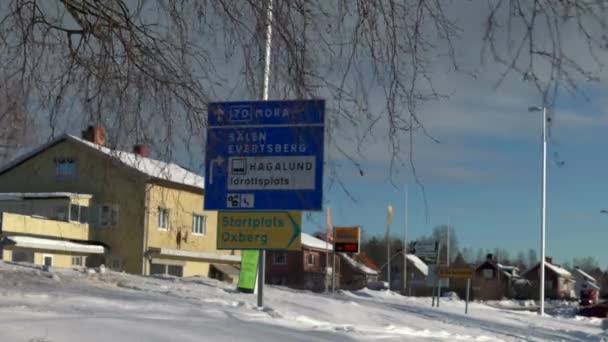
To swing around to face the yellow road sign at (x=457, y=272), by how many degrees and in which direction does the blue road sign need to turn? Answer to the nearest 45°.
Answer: approximately 180°

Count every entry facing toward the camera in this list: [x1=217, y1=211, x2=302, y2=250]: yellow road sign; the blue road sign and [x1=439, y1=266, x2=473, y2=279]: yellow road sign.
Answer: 3

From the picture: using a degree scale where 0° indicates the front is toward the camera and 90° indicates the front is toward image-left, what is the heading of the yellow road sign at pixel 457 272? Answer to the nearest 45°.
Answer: approximately 0°

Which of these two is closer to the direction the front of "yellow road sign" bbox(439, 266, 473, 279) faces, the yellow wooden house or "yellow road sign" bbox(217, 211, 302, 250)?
the yellow road sign

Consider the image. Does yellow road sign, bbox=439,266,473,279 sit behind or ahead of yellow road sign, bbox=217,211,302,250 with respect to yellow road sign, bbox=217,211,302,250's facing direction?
behind

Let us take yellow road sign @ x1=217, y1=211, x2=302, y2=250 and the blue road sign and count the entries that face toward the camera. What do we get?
2

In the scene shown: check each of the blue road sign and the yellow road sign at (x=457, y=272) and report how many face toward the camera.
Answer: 2
